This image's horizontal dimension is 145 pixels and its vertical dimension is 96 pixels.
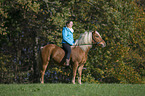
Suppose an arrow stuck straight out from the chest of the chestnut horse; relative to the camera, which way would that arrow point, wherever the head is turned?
to the viewer's right
